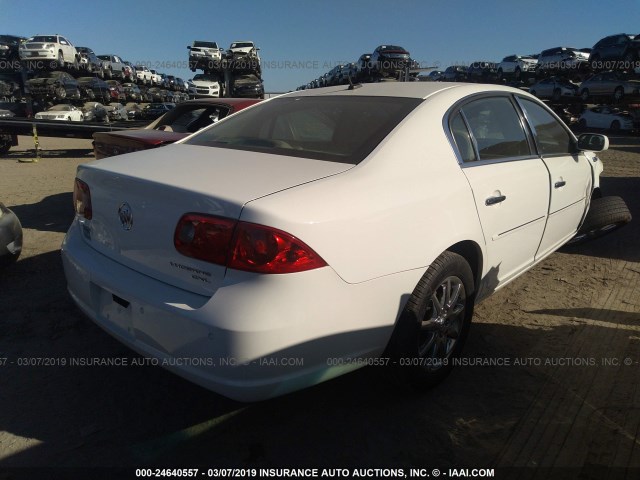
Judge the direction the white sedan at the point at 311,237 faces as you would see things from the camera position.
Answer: facing away from the viewer and to the right of the viewer

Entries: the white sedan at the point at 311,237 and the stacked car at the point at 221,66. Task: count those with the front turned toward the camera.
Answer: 1

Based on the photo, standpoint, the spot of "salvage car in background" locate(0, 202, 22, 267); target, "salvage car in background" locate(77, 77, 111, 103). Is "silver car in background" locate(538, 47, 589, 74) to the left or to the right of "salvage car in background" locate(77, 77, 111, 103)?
right

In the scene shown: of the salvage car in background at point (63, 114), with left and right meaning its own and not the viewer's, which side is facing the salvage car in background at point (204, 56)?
back

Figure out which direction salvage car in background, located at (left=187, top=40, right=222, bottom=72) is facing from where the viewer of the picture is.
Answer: facing the viewer

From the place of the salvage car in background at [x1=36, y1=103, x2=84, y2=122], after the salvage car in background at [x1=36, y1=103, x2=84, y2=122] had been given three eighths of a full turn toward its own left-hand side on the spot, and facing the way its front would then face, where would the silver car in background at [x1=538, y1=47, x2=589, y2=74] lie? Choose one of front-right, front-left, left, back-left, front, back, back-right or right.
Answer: front

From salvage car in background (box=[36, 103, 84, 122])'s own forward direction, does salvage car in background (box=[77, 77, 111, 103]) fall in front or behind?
behind

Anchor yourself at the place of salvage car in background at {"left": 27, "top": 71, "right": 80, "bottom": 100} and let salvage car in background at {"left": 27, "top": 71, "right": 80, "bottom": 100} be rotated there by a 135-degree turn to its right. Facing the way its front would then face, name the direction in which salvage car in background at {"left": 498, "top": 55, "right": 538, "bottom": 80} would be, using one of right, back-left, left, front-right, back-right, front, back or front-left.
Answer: right

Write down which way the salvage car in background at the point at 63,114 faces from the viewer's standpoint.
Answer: facing the viewer and to the left of the viewer

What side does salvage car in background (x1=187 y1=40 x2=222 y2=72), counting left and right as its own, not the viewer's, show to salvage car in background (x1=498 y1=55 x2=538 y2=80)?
left

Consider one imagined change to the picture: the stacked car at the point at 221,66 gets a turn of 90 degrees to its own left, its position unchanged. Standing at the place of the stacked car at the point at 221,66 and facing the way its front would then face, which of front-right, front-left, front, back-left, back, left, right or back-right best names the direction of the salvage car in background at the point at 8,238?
right

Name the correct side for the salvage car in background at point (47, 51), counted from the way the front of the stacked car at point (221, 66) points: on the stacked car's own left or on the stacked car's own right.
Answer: on the stacked car's own right
